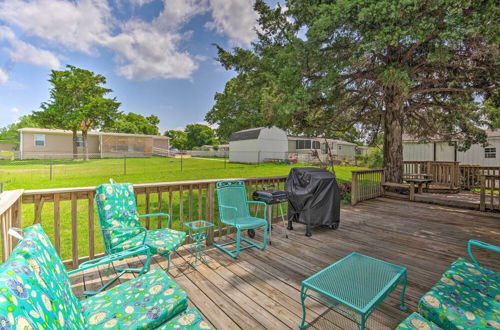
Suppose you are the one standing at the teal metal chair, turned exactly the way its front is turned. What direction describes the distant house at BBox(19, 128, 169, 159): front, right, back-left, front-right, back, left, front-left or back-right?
back

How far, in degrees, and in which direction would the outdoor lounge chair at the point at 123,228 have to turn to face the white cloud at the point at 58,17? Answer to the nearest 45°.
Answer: approximately 135° to its left

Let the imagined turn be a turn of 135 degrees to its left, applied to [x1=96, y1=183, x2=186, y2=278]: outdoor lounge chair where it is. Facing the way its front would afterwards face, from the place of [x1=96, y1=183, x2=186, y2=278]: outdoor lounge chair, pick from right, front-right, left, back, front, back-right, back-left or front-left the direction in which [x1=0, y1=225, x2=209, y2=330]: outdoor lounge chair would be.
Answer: back

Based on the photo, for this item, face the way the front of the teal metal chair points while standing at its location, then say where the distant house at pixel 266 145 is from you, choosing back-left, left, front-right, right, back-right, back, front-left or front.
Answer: back-left

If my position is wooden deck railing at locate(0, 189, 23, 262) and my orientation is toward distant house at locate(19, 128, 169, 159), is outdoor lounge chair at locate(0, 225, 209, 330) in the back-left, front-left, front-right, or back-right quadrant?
back-right

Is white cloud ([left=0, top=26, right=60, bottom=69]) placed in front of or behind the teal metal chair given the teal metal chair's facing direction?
behind

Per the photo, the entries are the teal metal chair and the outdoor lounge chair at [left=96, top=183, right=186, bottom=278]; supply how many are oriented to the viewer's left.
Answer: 0

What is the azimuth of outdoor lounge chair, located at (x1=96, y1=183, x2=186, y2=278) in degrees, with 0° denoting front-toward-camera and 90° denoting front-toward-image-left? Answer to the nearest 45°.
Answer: approximately 315°

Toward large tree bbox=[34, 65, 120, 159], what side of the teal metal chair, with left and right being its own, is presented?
back

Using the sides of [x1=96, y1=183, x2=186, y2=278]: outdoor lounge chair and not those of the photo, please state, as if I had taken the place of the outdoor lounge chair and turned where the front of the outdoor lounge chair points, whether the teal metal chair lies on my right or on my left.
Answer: on my left

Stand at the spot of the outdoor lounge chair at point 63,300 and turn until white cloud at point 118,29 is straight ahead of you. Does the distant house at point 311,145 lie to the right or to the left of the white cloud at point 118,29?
right

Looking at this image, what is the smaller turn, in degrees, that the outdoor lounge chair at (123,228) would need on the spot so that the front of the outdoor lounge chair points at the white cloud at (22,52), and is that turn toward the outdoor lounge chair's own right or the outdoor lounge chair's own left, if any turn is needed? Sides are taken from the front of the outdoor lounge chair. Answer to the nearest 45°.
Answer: approximately 180°

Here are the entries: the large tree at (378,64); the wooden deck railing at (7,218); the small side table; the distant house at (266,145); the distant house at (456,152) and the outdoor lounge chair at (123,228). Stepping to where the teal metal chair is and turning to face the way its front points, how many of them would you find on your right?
3

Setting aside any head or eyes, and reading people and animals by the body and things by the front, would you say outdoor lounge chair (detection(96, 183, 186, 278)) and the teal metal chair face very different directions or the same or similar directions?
same or similar directions

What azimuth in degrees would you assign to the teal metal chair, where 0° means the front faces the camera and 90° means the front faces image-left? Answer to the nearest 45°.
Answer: approximately 315°

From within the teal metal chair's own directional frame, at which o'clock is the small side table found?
The small side table is roughly at 3 o'clock from the teal metal chair.

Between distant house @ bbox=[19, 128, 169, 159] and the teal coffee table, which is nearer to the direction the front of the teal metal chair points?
the teal coffee table
